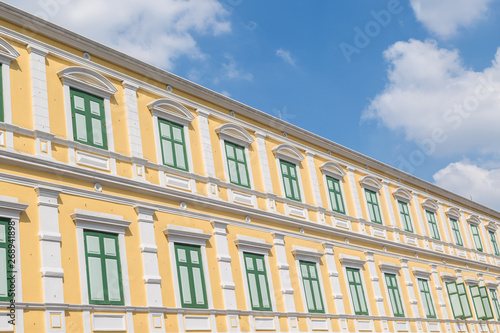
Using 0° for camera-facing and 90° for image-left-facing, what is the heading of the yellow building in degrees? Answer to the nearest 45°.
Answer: approximately 315°
